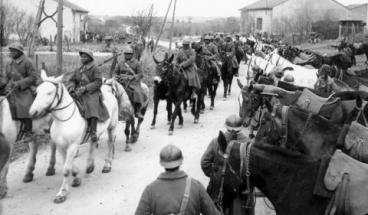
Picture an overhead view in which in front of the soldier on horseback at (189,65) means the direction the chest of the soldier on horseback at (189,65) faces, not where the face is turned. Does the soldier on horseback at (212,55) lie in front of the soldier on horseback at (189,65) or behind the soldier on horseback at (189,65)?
behind

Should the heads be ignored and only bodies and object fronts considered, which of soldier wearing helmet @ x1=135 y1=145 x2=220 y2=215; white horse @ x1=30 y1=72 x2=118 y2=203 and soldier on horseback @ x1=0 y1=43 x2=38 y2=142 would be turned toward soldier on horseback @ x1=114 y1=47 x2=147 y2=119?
the soldier wearing helmet

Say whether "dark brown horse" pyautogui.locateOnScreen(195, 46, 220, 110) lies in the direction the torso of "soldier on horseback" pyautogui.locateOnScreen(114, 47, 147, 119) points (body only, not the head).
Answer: no

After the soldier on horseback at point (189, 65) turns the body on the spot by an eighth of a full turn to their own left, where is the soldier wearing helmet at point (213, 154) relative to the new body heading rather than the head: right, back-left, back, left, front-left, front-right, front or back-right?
front

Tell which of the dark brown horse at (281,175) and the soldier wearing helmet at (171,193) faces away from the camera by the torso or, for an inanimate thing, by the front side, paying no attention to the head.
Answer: the soldier wearing helmet

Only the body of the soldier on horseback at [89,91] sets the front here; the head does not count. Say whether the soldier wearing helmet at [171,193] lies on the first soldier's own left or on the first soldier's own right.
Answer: on the first soldier's own left

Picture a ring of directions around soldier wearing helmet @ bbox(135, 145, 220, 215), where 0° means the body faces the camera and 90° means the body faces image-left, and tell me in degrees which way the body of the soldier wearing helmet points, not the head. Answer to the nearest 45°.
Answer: approximately 180°

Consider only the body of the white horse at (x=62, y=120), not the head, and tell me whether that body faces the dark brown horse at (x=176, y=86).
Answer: no

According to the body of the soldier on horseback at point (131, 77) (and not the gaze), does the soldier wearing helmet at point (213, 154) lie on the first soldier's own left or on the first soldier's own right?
on the first soldier's own left

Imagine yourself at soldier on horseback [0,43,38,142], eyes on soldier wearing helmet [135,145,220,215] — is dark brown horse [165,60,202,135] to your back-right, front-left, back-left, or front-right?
back-left

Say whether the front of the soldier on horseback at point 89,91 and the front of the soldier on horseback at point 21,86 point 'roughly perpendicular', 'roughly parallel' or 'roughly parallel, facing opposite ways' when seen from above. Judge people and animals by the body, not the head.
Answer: roughly parallel

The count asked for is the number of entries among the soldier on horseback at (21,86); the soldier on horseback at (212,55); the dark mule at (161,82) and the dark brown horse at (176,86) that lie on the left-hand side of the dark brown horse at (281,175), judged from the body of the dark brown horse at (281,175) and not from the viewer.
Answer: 0

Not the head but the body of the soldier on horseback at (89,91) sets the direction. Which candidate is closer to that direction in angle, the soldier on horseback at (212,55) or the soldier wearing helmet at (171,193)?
the soldier wearing helmet

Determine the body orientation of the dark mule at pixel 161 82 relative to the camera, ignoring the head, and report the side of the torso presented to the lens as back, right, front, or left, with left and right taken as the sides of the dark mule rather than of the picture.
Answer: front

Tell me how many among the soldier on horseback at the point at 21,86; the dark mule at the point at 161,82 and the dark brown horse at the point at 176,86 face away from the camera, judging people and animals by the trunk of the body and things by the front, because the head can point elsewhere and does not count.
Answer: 0

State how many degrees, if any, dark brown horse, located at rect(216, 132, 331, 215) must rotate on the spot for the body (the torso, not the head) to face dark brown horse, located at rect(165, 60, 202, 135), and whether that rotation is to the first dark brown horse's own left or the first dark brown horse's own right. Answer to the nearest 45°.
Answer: approximately 90° to the first dark brown horse's own right

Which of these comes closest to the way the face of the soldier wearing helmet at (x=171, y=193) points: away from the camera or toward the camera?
away from the camera

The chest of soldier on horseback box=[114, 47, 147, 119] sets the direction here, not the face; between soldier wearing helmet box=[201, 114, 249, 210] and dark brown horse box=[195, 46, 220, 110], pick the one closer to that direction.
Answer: the soldier wearing helmet

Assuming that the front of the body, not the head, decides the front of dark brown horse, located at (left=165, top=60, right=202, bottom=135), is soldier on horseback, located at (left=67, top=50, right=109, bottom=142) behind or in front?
in front

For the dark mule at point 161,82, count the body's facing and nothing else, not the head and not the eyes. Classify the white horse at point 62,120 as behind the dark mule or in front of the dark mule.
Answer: in front

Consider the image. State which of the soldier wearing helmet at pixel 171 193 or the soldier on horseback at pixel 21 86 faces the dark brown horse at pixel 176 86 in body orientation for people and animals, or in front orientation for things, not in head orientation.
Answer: the soldier wearing helmet
